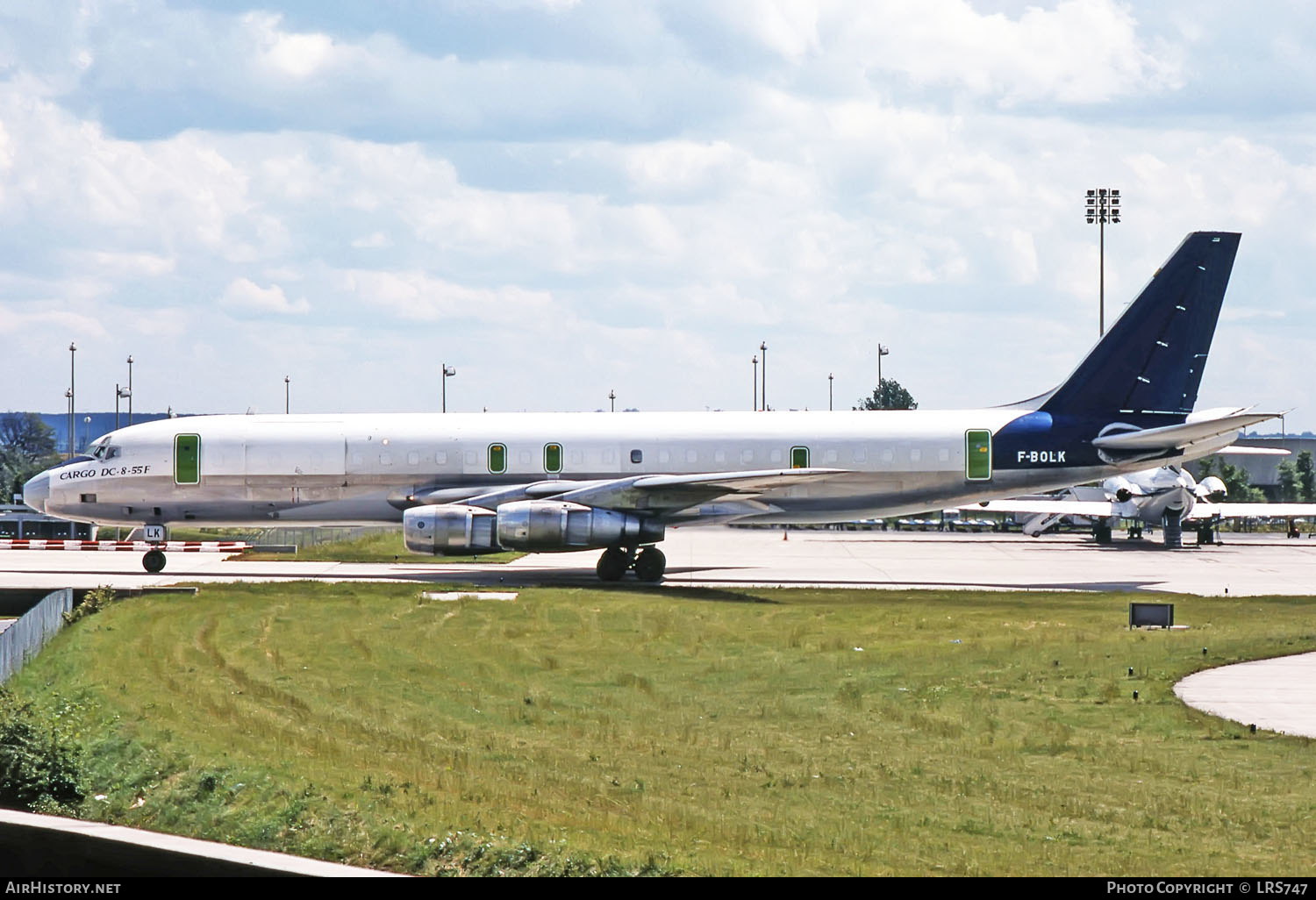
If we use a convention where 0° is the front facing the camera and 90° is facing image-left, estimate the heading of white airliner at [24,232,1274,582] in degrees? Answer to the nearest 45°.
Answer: approximately 90°
